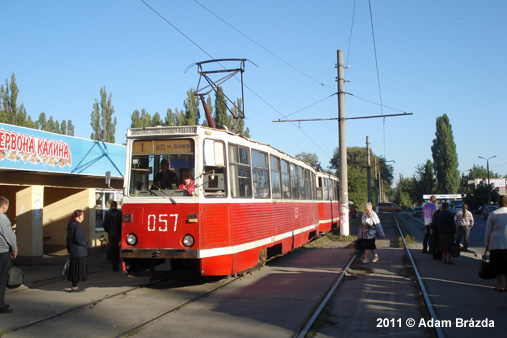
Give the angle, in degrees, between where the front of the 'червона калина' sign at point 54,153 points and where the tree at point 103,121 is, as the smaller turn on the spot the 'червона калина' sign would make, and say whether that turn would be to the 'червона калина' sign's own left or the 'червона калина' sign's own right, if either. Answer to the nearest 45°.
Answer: approximately 135° to the 'червона калина' sign's own left

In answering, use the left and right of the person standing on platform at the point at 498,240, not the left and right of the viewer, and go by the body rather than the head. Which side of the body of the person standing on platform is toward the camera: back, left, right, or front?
back

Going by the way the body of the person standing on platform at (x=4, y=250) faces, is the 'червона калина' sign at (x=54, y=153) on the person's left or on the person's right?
on the person's left

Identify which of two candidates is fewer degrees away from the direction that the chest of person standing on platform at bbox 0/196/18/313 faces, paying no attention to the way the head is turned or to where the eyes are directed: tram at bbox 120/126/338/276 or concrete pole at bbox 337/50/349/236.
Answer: the tram

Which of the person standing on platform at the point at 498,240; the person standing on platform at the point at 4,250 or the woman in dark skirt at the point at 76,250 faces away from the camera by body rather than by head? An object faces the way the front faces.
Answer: the person standing on platform at the point at 498,240

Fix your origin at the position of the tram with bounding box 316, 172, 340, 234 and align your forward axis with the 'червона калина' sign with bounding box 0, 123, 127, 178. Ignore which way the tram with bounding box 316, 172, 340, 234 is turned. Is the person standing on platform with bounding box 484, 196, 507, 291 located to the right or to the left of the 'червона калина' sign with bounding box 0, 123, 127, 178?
left

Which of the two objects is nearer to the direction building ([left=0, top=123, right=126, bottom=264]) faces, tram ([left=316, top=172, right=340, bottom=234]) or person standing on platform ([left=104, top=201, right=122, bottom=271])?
the person standing on platform

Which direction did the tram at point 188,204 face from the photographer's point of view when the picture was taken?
facing the viewer and to the left of the viewer

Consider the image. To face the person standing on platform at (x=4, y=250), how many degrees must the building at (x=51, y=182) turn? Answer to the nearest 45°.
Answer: approximately 45° to its right

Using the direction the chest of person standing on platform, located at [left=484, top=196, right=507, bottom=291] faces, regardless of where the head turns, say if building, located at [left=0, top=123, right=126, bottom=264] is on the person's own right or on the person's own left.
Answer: on the person's own left

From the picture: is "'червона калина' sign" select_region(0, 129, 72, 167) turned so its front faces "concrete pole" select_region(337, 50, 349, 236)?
no

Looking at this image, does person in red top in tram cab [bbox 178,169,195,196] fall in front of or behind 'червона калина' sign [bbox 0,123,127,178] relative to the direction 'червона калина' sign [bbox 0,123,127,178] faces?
in front

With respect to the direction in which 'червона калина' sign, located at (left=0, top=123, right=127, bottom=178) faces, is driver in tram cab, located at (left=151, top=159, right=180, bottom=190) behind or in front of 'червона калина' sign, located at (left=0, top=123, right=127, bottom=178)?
in front

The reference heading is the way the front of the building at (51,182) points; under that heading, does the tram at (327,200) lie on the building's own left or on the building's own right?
on the building's own left

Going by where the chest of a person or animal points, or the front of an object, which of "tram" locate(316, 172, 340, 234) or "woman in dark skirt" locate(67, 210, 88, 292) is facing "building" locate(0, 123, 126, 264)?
the tram

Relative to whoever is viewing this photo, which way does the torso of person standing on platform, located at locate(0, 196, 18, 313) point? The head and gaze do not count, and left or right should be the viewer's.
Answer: facing to the right of the viewer

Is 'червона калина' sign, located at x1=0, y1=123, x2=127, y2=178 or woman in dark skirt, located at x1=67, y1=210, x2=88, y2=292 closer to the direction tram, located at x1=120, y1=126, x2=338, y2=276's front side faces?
the woman in dark skirt
